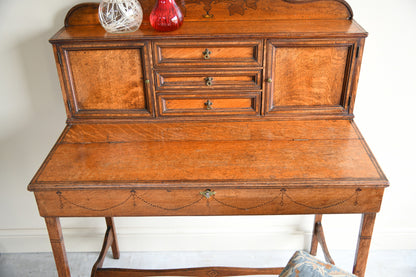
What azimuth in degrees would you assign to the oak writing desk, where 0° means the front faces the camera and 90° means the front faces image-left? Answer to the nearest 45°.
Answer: approximately 0°
